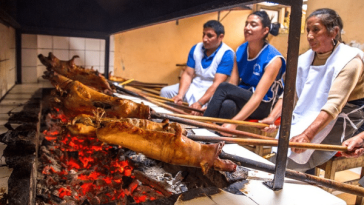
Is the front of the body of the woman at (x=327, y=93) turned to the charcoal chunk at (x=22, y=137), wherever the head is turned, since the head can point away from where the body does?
yes

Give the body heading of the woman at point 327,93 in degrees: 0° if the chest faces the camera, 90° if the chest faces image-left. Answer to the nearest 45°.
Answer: approximately 45°

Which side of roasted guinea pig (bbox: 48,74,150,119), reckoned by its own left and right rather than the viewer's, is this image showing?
left

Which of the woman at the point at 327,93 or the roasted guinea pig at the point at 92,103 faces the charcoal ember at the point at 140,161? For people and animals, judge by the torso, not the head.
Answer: the woman

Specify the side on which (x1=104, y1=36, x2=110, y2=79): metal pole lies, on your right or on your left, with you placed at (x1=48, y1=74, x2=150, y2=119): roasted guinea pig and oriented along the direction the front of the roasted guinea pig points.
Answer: on your right

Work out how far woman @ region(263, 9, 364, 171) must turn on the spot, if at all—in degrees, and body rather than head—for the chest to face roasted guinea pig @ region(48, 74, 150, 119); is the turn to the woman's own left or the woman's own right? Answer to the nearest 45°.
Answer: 0° — they already face it

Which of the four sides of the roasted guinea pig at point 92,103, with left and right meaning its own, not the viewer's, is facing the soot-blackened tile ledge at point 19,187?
left

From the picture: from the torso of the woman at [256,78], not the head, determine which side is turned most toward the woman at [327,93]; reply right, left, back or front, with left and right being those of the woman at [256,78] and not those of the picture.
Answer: left
